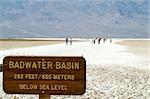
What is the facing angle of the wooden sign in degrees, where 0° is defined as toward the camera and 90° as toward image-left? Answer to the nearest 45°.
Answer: approximately 0°
